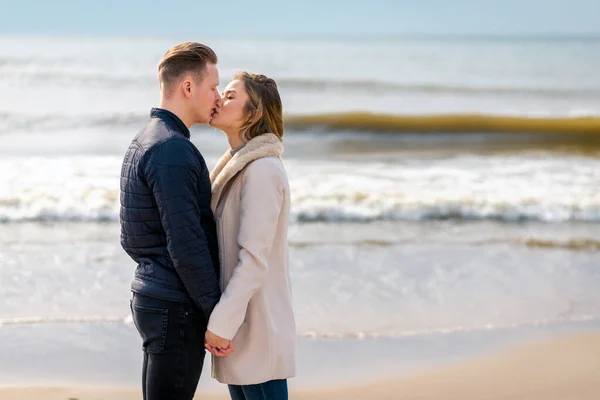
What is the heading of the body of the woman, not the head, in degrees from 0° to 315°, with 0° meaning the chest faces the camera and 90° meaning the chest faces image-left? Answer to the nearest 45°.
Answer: approximately 90°

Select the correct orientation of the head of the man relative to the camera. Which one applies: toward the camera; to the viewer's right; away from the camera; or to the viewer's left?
to the viewer's right
